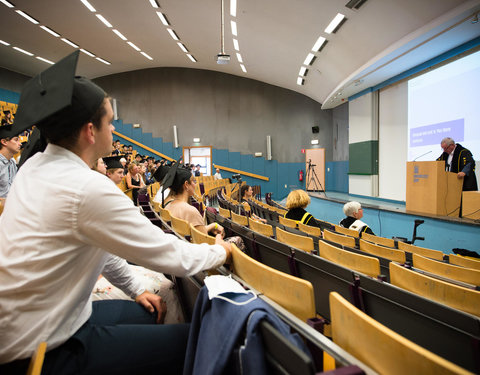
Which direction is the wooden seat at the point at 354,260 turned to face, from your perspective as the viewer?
facing away from the viewer and to the right of the viewer

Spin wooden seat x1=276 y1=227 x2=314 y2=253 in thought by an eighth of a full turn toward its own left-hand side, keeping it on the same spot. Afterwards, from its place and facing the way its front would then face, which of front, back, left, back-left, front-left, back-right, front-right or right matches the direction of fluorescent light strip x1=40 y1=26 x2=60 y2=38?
front-left

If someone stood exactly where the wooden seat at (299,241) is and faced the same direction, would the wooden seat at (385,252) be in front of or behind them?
in front

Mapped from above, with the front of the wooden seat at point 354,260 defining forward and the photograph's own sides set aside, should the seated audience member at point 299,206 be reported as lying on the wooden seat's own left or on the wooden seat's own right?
on the wooden seat's own left

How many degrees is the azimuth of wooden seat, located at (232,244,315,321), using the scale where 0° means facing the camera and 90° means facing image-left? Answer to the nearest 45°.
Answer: approximately 225°

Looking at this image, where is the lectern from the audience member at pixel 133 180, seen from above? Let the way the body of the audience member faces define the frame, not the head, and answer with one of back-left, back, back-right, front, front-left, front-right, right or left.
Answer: front

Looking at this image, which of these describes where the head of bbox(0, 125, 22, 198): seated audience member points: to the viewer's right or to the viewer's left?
to the viewer's right

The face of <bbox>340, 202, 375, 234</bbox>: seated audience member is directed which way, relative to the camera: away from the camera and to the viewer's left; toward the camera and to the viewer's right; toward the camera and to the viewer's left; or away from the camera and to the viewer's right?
away from the camera and to the viewer's right

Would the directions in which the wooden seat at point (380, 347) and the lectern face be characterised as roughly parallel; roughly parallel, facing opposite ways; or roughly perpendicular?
roughly parallel, facing opposite ways

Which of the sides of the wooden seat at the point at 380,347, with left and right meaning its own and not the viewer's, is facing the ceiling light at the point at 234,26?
left

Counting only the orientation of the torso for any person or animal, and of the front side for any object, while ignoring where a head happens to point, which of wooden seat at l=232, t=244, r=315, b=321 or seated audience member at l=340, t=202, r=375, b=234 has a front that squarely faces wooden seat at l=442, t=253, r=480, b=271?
wooden seat at l=232, t=244, r=315, b=321

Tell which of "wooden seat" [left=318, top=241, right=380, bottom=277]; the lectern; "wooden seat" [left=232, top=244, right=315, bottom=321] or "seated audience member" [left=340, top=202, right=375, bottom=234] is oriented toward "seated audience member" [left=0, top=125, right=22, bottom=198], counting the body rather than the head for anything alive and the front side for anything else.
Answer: the lectern

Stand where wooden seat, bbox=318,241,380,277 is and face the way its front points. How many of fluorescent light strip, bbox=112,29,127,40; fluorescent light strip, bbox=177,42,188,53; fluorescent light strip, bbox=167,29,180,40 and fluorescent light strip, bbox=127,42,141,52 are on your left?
4

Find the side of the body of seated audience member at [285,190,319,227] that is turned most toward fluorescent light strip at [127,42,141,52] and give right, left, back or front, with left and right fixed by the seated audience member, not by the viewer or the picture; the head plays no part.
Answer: left

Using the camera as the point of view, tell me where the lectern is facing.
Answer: facing the viewer and to the left of the viewer

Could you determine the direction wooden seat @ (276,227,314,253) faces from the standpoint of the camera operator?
facing away from the viewer and to the right of the viewer

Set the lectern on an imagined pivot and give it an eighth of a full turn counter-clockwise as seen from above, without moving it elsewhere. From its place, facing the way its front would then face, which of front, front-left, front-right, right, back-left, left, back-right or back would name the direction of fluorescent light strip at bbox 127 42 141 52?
right
